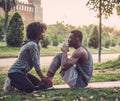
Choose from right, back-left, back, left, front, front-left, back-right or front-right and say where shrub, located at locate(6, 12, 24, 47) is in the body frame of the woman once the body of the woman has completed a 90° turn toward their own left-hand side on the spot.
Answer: front

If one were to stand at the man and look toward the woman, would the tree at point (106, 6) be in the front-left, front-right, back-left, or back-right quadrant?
back-right

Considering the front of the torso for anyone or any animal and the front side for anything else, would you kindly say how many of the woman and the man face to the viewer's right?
1

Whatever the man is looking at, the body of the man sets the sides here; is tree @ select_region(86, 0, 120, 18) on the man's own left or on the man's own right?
on the man's own right

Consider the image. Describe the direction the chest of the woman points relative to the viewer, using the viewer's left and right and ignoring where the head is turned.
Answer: facing to the right of the viewer

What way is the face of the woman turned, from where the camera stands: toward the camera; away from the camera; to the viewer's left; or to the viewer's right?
to the viewer's right

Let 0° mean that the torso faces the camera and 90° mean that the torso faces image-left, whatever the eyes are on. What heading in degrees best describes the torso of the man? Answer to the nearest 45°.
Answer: approximately 90°

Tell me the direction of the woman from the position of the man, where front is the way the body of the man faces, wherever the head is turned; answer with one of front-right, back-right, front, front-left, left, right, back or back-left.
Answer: front

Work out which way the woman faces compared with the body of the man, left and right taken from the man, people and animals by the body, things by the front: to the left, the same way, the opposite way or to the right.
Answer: the opposite way

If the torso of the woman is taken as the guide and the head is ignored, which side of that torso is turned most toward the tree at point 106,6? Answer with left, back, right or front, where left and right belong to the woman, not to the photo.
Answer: left

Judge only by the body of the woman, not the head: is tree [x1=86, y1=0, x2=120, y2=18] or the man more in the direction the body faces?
the man

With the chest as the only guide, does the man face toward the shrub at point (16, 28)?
no

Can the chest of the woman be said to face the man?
yes

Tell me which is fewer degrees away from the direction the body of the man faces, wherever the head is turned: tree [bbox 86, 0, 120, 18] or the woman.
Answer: the woman
